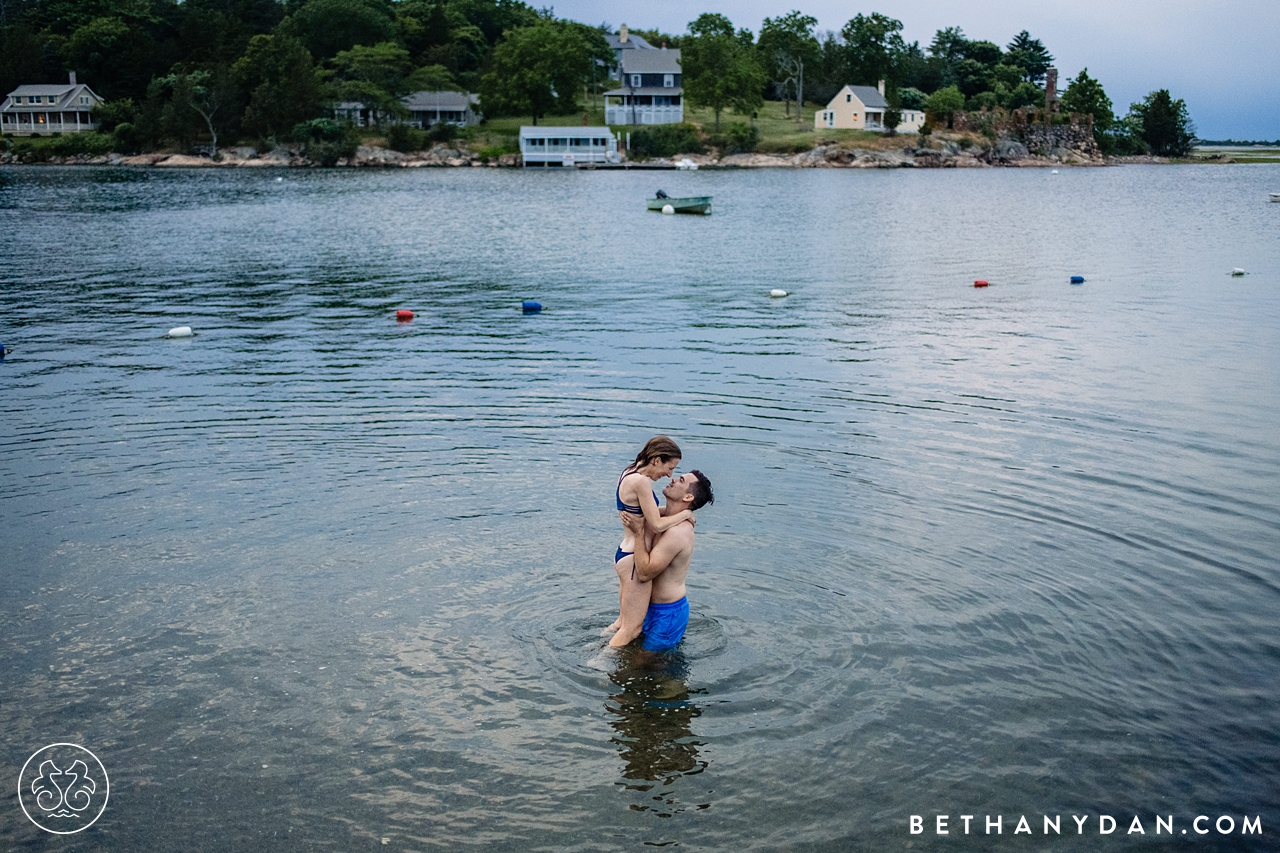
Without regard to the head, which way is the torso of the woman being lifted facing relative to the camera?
to the viewer's right

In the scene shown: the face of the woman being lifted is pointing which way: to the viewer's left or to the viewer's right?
to the viewer's right

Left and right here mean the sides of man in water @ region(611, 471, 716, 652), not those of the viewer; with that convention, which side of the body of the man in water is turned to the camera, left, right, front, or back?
left

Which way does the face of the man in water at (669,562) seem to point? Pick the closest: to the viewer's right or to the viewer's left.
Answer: to the viewer's left
